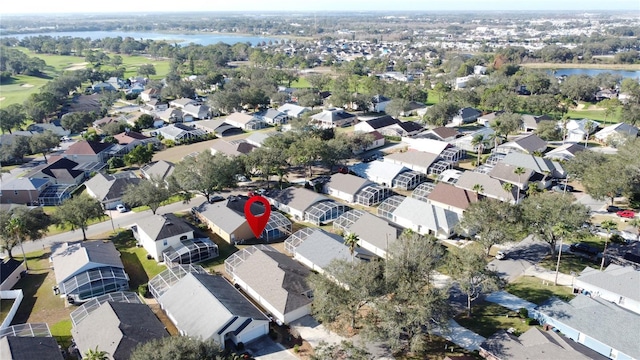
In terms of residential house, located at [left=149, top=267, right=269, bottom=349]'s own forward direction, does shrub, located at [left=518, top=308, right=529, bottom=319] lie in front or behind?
in front

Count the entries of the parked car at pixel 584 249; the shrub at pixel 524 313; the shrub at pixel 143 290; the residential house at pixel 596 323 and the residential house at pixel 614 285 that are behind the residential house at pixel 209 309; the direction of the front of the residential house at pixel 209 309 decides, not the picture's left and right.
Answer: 1

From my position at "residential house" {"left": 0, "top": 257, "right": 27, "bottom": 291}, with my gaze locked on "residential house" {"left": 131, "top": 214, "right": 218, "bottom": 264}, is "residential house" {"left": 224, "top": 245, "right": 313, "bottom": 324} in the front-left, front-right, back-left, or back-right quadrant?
front-right

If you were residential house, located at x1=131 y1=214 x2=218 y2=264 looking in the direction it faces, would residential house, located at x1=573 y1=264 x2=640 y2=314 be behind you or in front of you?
behind

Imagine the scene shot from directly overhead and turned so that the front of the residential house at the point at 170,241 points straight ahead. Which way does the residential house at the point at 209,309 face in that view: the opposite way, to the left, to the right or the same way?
the opposite way

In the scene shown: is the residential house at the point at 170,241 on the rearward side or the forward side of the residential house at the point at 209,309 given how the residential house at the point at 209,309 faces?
on the rearward side

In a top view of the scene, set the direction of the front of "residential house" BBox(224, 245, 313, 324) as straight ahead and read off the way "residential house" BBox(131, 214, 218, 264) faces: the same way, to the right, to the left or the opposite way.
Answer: the opposite way

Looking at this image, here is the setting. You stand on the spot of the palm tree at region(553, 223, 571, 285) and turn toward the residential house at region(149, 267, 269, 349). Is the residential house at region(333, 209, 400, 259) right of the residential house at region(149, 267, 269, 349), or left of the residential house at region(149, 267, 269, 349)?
right

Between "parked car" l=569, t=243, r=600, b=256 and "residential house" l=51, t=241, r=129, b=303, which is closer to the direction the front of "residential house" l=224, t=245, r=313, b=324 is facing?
the parked car

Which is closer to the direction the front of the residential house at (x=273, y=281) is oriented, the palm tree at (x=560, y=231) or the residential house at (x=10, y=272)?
the palm tree

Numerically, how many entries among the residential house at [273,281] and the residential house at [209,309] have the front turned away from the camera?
0

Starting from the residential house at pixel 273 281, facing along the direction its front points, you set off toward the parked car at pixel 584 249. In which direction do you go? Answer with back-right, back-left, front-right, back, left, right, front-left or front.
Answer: front-left

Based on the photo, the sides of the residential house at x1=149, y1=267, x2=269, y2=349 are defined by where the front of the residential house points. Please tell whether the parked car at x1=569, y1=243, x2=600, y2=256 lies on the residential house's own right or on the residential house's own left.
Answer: on the residential house's own left

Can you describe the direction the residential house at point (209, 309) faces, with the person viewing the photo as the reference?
facing the viewer and to the right of the viewer

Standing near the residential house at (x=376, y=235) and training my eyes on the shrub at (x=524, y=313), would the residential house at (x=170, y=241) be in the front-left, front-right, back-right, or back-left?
back-right
